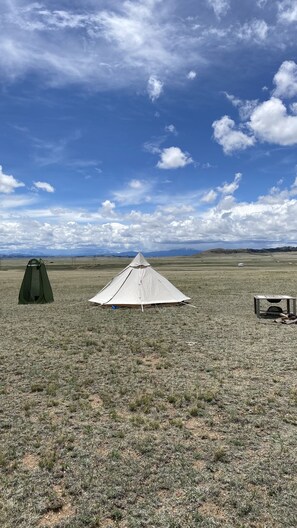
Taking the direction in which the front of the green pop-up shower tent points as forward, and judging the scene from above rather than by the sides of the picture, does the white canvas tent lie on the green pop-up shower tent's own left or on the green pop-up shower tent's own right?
on the green pop-up shower tent's own left

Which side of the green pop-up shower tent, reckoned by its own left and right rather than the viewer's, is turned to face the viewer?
front
